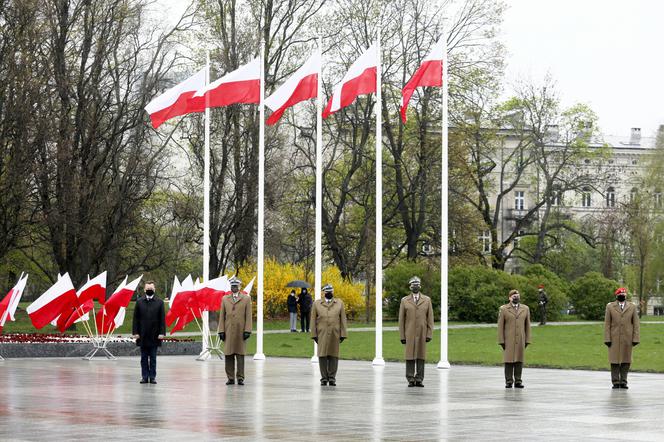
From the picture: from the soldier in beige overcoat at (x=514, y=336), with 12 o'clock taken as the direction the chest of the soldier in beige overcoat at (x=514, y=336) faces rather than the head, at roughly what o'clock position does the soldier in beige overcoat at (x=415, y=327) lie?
the soldier in beige overcoat at (x=415, y=327) is roughly at 3 o'clock from the soldier in beige overcoat at (x=514, y=336).

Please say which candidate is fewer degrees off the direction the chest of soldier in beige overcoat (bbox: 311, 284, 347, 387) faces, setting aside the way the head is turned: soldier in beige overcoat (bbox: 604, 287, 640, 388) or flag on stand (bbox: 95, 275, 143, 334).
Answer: the soldier in beige overcoat

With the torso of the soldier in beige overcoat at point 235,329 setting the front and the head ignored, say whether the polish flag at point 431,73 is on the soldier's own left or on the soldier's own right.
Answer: on the soldier's own left

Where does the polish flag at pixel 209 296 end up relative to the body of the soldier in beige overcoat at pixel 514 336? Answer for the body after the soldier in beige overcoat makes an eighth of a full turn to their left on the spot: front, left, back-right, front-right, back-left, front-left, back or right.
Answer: back

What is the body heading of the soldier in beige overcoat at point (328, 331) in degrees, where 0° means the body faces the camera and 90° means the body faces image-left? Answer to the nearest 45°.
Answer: approximately 0°

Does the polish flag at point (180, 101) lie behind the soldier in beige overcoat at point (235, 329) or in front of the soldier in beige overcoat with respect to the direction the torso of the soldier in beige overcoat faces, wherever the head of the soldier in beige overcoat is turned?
behind

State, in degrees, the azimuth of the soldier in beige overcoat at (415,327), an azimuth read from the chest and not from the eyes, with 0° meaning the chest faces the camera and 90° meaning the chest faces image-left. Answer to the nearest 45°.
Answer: approximately 0°

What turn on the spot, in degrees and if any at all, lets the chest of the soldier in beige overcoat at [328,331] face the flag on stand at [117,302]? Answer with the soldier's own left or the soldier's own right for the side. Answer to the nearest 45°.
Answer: approximately 135° to the soldier's own right

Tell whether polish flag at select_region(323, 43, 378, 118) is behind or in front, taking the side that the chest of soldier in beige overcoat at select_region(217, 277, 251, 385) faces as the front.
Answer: behind

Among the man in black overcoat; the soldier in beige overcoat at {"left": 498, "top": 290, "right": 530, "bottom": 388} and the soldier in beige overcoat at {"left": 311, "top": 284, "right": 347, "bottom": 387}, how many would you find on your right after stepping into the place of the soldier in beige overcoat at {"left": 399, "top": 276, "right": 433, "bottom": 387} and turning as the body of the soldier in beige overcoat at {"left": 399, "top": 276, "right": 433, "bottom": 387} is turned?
2

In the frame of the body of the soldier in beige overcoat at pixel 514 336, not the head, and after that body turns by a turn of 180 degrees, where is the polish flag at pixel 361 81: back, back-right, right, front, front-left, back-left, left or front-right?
front-left
